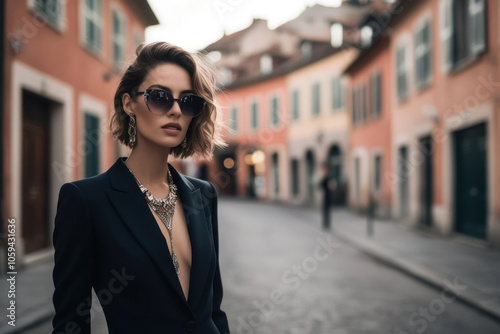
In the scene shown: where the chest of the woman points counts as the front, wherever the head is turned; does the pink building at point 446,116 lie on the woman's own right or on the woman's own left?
on the woman's own left

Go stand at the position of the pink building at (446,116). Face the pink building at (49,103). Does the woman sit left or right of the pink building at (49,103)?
left

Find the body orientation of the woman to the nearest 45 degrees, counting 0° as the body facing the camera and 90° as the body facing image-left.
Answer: approximately 315°

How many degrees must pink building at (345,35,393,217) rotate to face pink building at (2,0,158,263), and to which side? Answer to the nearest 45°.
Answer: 0° — it already faces it

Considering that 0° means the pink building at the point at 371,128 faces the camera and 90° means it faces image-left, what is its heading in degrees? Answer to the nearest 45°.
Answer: approximately 45°

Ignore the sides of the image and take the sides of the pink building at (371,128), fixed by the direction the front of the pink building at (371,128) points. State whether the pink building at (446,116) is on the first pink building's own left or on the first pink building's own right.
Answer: on the first pink building's own left
